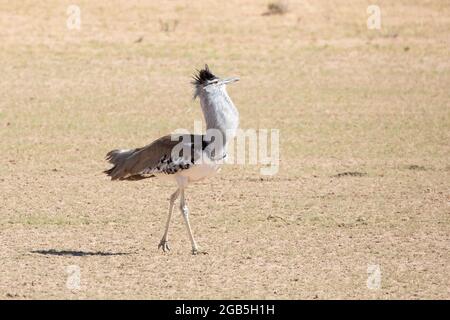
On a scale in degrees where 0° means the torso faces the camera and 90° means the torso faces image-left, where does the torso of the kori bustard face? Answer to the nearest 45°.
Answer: approximately 270°
